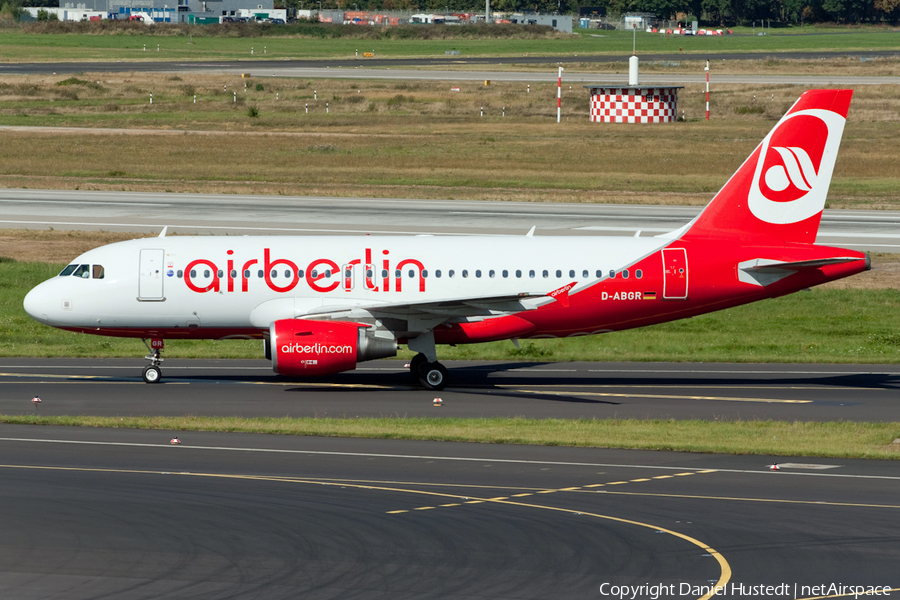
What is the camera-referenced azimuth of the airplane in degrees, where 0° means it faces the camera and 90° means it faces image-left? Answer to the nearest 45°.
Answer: approximately 90°
